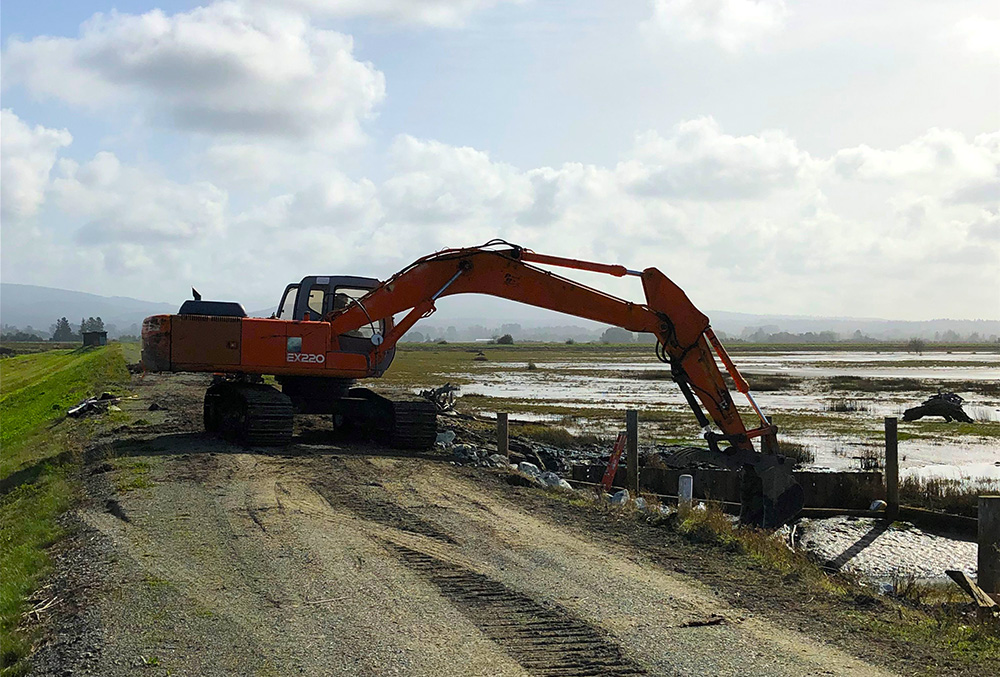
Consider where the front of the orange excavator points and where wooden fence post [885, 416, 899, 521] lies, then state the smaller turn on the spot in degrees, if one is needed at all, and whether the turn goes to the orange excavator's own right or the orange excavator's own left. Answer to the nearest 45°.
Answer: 0° — it already faces it

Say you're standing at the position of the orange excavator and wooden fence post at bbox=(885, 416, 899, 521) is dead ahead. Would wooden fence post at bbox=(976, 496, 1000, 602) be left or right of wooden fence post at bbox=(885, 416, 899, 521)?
right

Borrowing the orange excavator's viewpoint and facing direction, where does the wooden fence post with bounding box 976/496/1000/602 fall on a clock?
The wooden fence post is roughly at 1 o'clock from the orange excavator.

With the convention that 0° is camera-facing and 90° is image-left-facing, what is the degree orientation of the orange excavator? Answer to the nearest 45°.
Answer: approximately 270°
